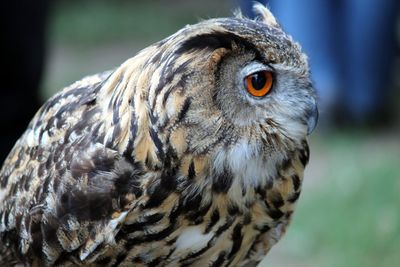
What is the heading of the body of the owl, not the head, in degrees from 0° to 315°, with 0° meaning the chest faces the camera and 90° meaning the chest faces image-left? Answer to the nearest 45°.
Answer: approximately 270°
